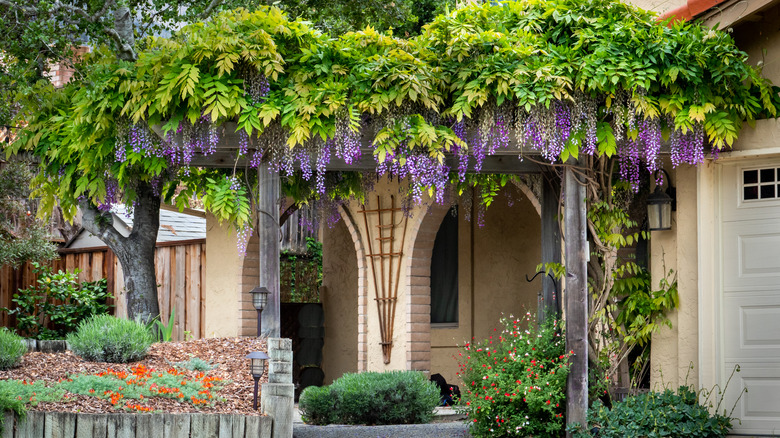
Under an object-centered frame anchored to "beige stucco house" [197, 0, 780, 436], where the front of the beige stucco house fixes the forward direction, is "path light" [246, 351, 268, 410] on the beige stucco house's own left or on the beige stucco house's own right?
on the beige stucco house's own right

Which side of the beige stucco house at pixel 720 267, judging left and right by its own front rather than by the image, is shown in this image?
front

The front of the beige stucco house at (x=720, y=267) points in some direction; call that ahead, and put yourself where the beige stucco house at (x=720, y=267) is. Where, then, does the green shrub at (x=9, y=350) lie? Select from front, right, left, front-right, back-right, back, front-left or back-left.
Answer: right

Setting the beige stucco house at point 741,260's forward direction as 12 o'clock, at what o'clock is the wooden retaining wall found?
The wooden retaining wall is roughly at 2 o'clock from the beige stucco house.

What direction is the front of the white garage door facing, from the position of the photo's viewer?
facing the viewer

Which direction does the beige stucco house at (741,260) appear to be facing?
toward the camera

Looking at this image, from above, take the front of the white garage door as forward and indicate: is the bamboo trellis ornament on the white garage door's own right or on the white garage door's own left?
on the white garage door's own right

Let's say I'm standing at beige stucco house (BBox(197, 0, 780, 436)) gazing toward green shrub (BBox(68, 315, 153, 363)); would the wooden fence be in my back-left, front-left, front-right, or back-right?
front-right

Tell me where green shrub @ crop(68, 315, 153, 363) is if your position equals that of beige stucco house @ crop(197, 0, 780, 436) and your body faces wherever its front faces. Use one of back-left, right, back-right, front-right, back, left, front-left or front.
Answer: right
